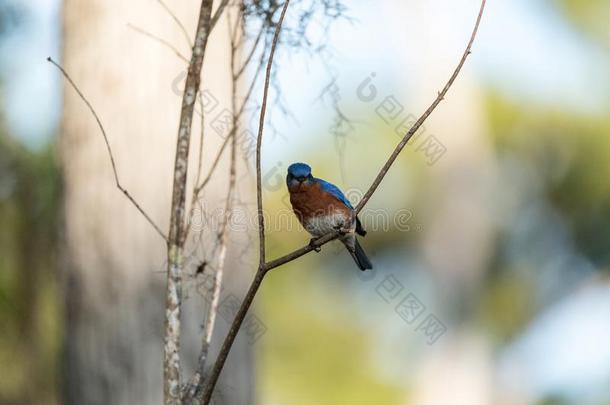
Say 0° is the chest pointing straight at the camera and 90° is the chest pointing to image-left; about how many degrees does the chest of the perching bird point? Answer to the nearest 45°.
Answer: approximately 45°
